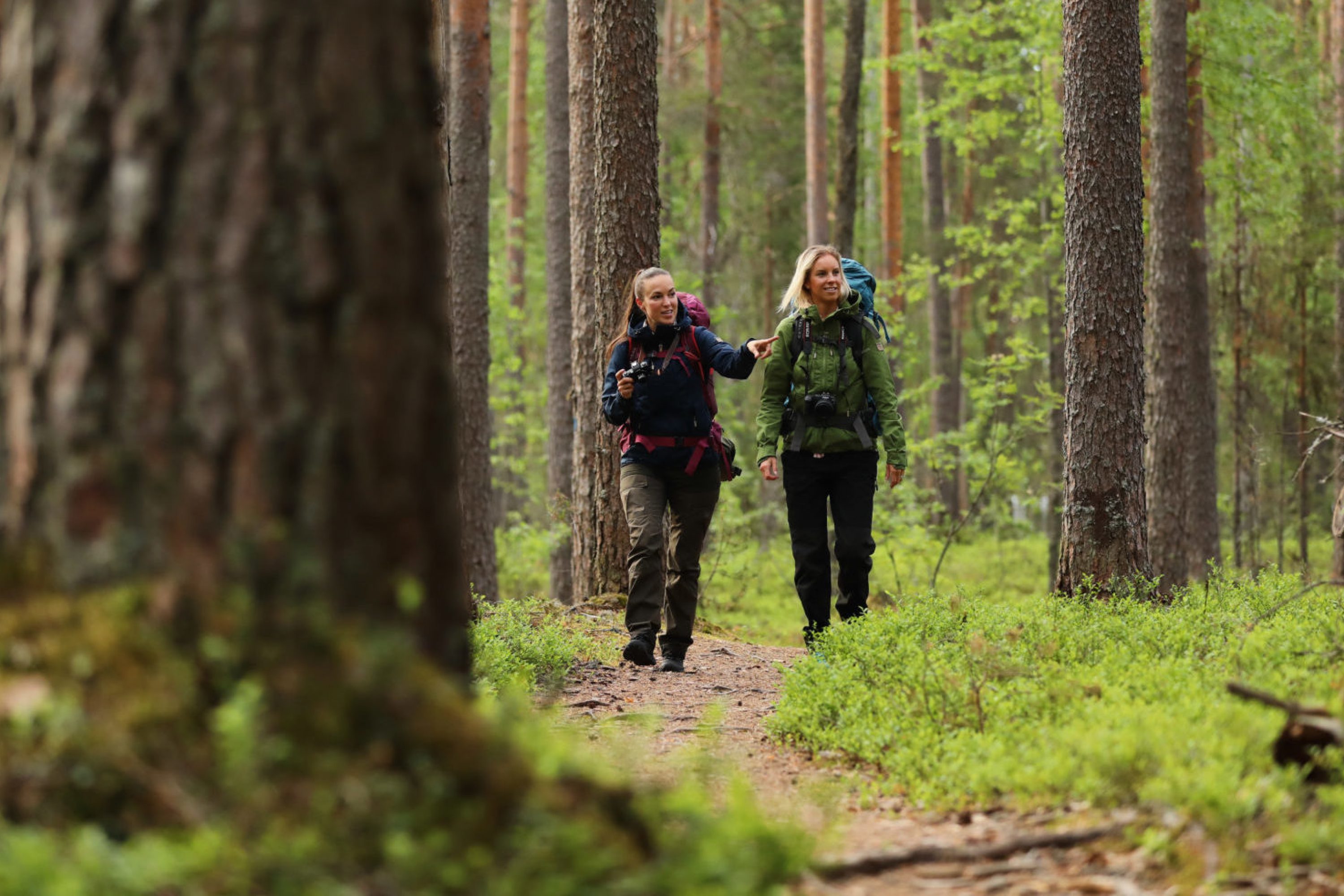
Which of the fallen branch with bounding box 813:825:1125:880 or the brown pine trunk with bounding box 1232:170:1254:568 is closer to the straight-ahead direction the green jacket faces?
the fallen branch

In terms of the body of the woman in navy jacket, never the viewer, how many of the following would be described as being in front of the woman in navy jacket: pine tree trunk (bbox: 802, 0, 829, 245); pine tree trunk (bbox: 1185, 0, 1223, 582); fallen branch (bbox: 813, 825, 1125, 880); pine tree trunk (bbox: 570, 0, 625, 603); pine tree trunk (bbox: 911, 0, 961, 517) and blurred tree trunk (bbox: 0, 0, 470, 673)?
2

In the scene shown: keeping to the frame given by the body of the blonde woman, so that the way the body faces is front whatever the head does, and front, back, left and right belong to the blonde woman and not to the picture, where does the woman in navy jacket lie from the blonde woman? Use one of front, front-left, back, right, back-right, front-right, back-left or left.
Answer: right

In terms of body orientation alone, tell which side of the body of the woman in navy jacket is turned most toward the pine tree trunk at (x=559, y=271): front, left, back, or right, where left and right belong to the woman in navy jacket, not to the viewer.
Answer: back

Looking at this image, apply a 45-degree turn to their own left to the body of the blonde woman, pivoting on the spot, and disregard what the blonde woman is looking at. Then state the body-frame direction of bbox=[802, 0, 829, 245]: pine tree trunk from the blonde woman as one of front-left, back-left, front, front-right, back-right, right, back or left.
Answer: back-left

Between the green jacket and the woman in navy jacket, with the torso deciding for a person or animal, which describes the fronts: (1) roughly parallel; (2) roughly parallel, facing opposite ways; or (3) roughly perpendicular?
roughly parallel

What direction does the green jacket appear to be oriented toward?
toward the camera

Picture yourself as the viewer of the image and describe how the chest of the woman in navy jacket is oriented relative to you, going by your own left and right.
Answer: facing the viewer

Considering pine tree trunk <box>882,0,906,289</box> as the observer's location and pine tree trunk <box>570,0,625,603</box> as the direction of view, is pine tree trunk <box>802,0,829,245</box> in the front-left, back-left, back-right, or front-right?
front-right

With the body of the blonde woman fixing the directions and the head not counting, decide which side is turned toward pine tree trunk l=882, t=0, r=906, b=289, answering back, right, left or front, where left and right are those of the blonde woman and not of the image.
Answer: back

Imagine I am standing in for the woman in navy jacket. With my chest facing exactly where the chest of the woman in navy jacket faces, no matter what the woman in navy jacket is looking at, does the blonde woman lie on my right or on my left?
on my left

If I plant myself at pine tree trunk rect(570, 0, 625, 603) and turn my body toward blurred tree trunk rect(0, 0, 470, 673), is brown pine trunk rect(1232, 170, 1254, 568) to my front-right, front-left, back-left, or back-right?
back-left

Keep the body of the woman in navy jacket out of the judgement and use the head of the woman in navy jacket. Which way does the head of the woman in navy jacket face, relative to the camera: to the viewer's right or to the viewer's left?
to the viewer's right

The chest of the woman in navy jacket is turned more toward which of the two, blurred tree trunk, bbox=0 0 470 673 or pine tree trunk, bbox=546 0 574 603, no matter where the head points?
the blurred tree trunk
